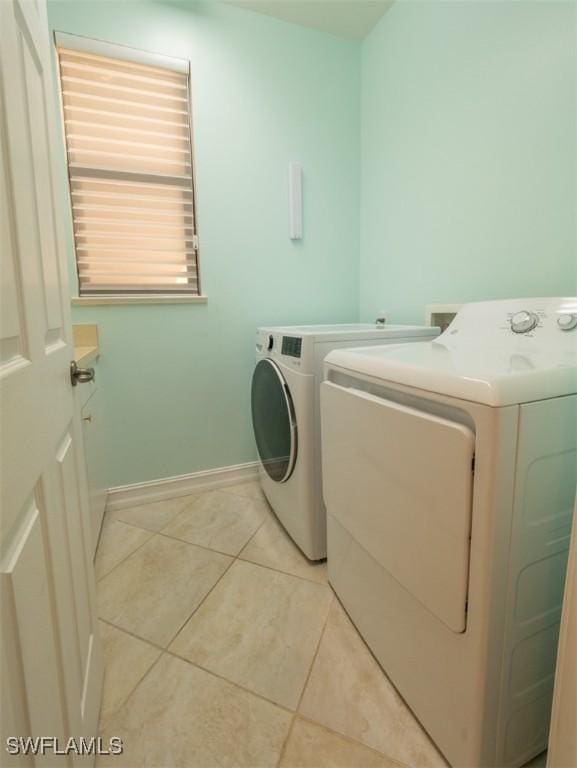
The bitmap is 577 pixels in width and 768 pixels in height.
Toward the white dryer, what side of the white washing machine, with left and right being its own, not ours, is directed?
left

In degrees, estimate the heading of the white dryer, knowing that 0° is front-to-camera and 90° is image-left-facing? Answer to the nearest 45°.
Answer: approximately 45°

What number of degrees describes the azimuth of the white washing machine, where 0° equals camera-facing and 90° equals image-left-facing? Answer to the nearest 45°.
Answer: approximately 45°

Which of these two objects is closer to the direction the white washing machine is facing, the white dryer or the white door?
the white door

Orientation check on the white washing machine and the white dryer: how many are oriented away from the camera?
0

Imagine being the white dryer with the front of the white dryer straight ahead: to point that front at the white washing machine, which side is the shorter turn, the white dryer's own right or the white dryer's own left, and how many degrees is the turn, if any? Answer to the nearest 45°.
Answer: approximately 90° to the white dryer's own right
